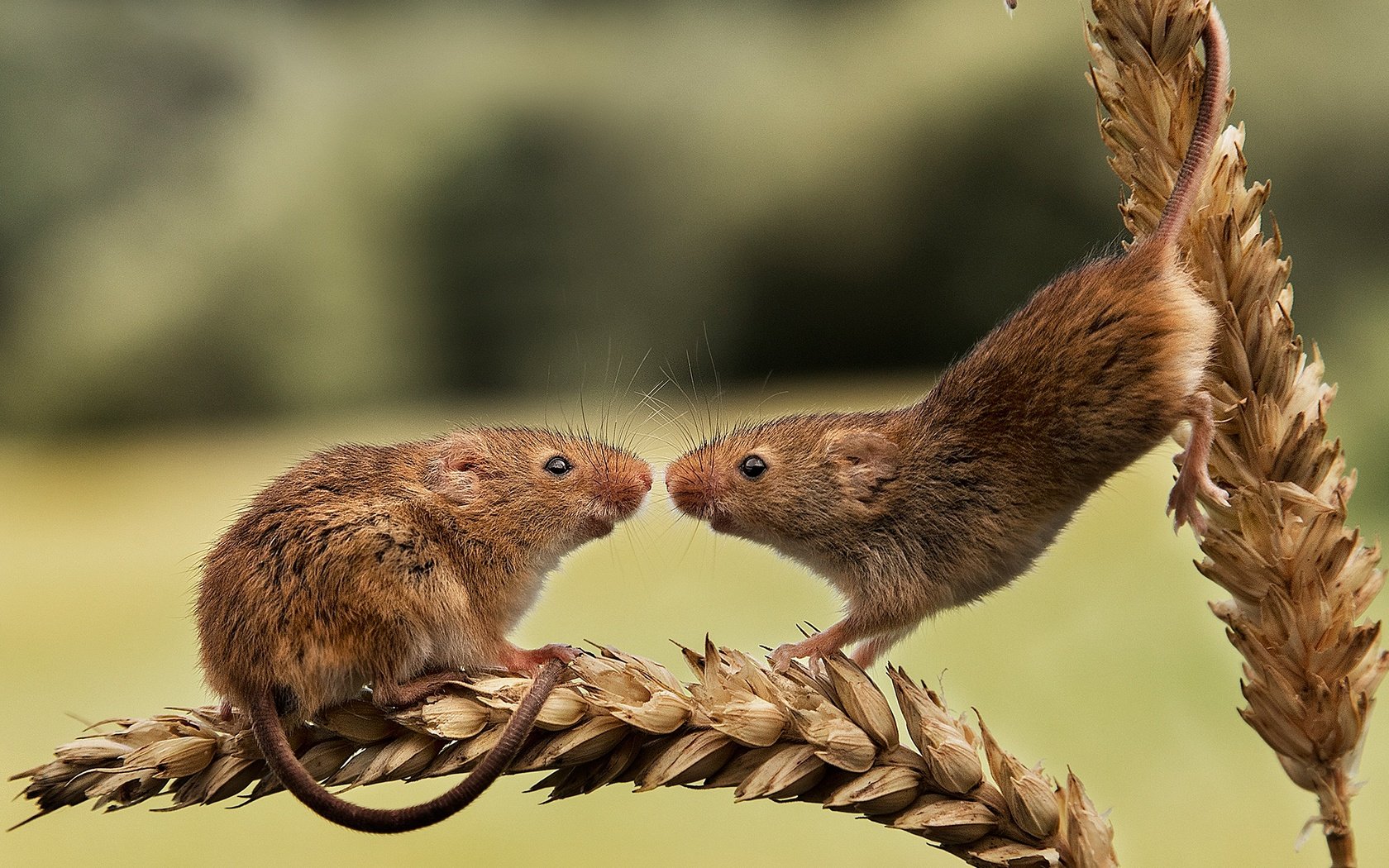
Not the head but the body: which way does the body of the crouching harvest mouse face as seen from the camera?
to the viewer's right

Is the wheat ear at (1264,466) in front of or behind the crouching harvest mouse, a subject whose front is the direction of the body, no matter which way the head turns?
in front

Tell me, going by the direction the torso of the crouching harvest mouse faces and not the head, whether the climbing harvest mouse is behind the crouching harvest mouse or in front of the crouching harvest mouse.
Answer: in front
